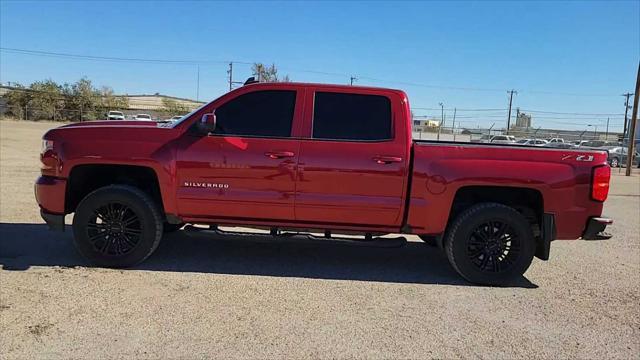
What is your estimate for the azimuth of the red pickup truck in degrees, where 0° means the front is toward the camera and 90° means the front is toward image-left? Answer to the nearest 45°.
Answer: approximately 90°
